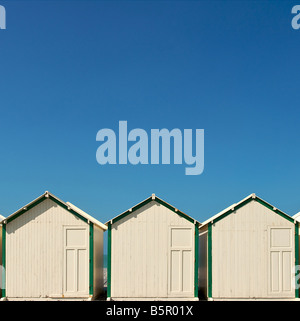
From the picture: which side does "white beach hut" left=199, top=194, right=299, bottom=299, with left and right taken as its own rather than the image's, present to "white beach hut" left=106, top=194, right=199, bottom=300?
right

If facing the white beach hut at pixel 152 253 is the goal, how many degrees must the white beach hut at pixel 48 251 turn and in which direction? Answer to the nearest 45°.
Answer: approximately 90° to its left

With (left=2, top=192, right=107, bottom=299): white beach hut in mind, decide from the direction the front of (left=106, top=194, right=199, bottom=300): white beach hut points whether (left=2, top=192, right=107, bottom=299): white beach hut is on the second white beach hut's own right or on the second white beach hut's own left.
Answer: on the second white beach hut's own right

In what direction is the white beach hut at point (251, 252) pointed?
toward the camera

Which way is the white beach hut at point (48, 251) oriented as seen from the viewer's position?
toward the camera

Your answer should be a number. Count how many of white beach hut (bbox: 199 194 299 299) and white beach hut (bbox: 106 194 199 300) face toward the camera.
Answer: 2

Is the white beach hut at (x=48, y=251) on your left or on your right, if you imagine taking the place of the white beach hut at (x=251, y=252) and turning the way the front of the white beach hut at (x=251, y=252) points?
on your right

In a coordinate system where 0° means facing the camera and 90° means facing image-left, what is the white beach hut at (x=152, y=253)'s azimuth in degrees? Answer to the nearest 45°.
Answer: approximately 0°

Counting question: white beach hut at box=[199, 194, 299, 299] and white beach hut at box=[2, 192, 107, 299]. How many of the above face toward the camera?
2

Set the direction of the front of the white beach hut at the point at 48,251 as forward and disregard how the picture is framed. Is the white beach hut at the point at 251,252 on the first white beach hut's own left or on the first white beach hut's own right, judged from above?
on the first white beach hut's own left

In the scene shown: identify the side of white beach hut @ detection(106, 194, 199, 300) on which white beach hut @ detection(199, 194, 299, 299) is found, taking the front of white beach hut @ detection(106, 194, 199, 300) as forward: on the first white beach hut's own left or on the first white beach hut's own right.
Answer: on the first white beach hut's own left

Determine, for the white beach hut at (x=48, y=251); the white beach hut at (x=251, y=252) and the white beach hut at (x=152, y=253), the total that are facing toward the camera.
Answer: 3
